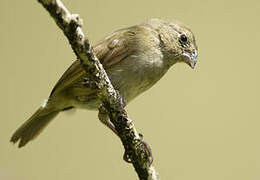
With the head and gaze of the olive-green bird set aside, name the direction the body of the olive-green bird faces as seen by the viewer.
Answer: to the viewer's right
